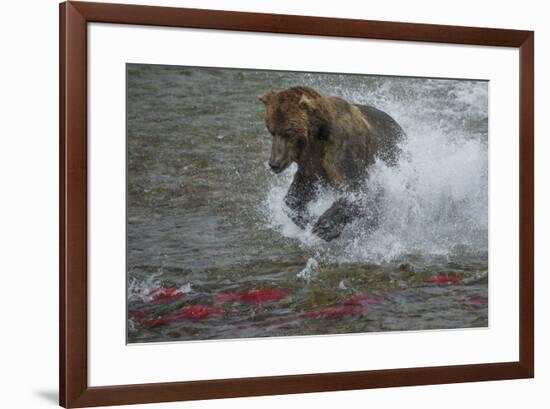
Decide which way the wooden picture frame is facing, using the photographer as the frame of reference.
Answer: facing the viewer and to the right of the viewer
